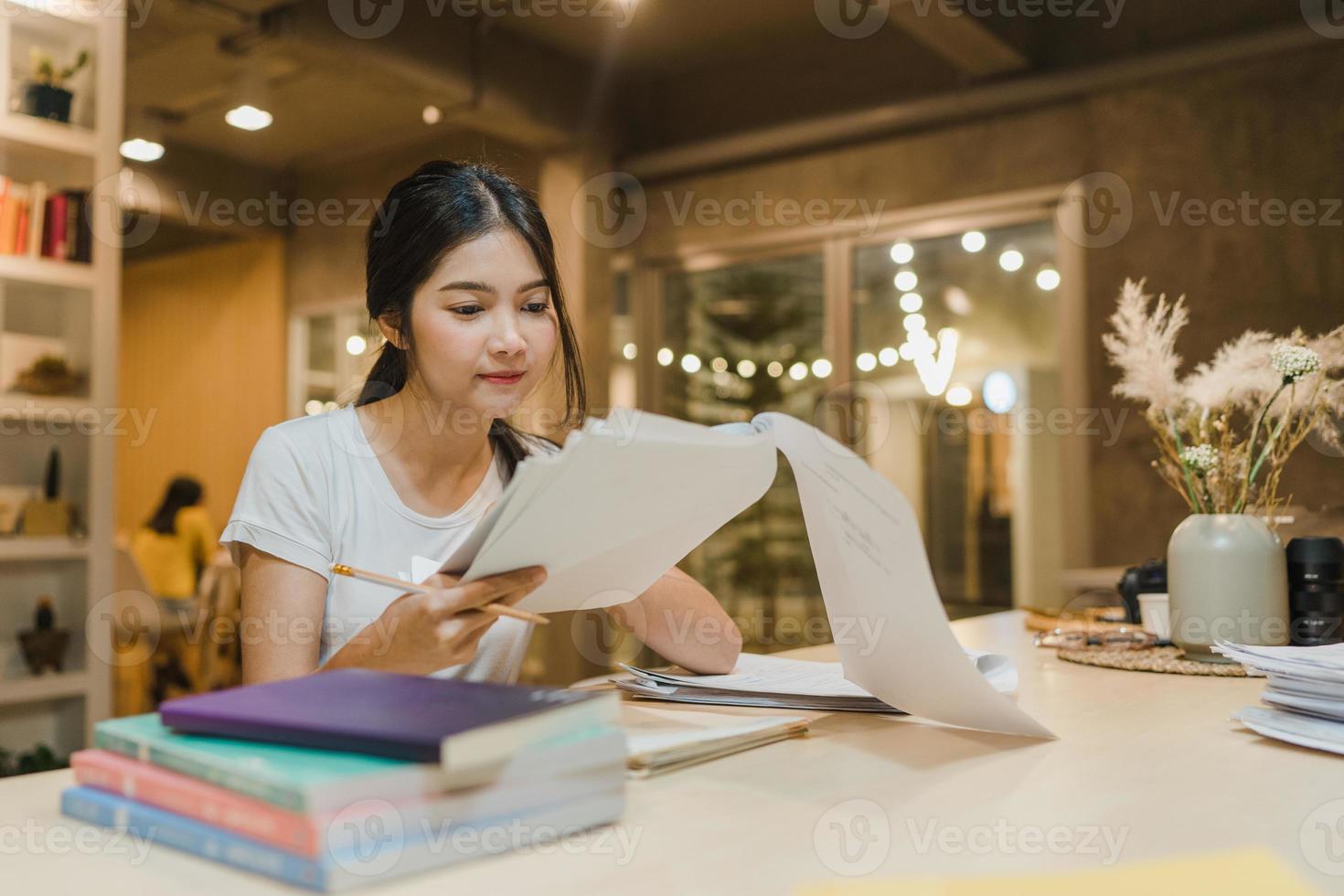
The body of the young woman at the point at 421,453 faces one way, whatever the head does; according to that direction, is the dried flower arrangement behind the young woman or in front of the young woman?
in front

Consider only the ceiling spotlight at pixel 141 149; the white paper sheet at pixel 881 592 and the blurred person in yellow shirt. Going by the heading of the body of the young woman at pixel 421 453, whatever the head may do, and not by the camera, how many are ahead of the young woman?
1

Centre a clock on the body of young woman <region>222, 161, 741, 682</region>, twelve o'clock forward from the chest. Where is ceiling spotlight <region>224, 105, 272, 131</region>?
The ceiling spotlight is roughly at 7 o'clock from the young woman.

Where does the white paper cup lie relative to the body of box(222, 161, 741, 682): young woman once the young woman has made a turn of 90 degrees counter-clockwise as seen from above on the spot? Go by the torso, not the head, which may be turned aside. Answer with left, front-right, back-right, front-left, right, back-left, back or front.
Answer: front-right

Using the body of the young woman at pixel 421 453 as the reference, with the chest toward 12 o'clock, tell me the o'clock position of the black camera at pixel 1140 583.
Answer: The black camera is roughly at 10 o'clock from the young woman.

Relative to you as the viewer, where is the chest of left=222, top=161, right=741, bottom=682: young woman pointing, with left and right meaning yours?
facing the viewer and to the right of the viewer

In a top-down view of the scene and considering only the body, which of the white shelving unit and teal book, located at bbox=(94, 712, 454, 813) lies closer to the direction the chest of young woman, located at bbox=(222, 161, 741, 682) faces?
the teal book

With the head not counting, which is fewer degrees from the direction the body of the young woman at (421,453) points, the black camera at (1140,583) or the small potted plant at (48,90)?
the black camera

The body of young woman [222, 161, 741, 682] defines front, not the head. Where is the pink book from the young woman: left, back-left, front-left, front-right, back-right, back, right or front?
front-right

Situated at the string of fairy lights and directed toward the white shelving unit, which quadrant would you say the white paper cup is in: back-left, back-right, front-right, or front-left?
front-left

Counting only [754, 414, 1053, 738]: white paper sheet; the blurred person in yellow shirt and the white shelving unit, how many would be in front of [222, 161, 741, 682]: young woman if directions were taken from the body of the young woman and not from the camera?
1

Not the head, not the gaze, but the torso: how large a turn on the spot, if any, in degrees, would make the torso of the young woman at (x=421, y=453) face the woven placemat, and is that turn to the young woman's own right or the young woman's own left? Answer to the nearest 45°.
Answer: approximately 45° to the young woman's own left

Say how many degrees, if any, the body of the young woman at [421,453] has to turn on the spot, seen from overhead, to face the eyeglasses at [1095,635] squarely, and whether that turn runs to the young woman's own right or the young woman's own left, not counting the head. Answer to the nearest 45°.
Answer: approximately 45° to the young woman's own left

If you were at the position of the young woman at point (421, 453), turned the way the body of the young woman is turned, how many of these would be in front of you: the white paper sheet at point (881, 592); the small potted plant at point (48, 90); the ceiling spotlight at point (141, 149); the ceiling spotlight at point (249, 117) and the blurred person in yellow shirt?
1

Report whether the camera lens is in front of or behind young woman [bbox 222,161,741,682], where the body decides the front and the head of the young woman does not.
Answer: in front

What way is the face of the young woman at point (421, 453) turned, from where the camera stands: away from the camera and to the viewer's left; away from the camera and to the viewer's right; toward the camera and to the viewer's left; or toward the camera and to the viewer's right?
toward the camera and to the viewer's right

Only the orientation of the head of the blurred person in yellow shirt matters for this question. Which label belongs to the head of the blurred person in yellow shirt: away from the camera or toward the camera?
away from the camera
